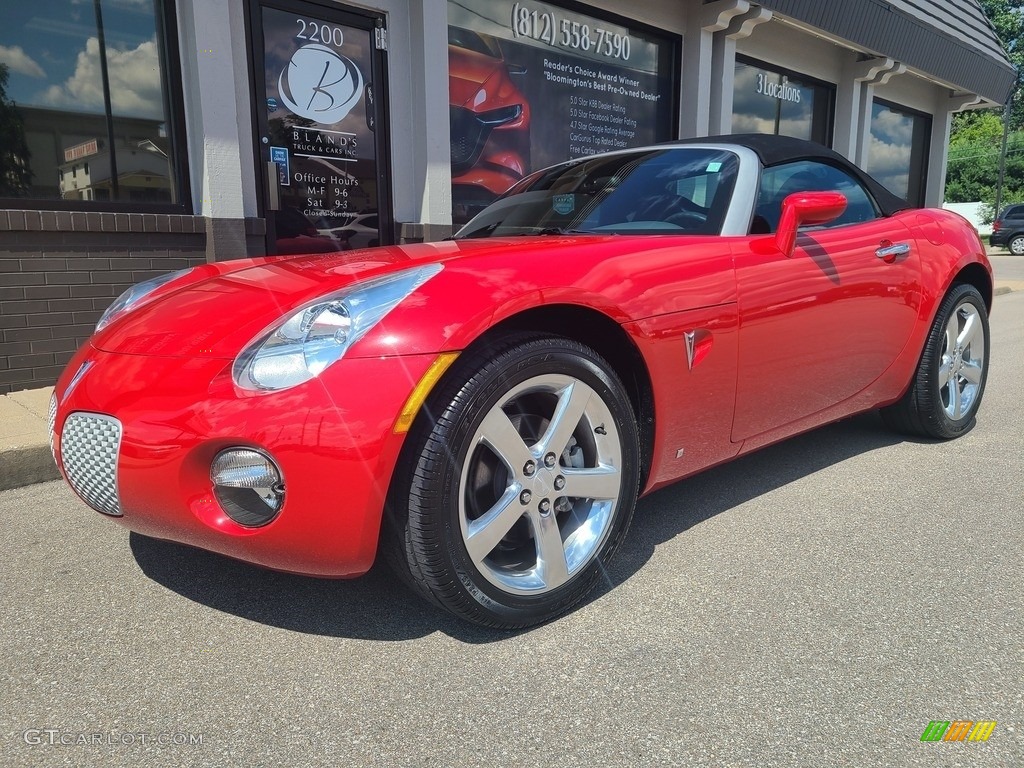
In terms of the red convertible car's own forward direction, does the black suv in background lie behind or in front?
behind

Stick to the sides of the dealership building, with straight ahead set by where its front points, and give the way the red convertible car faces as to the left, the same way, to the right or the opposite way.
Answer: to the right

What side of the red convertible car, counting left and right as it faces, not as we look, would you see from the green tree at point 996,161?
back

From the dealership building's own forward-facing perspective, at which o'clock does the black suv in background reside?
The black suv in background is roughly at 9 o'clock from the dealership building.

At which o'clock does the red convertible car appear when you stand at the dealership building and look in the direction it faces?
The red convertible car is roughly at 1 o'clock from the dealership building.

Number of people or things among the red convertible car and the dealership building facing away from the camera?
0

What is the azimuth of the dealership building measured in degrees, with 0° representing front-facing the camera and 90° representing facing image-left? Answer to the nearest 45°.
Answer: approximately 315°

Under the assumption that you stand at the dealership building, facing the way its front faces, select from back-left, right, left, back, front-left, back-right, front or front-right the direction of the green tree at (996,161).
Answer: left

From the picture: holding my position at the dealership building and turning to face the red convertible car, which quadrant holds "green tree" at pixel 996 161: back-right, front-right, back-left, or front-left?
back-left
